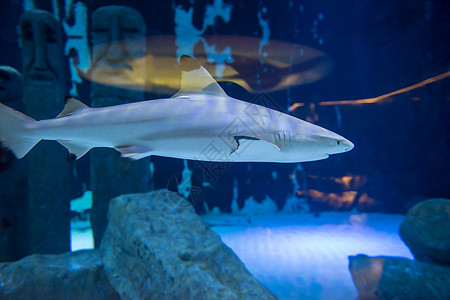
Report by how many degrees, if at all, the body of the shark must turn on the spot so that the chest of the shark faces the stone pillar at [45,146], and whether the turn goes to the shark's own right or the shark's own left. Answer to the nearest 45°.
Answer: approximately 135° to the shark's own left

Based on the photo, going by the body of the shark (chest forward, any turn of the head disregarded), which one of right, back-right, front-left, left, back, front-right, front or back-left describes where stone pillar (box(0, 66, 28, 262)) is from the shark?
back-left

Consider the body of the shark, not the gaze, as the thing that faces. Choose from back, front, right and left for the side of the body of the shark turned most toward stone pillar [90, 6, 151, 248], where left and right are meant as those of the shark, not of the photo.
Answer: left

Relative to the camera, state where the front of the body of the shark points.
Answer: to the viewer's right

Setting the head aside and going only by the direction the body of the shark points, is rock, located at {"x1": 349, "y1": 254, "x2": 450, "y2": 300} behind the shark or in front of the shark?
in front
